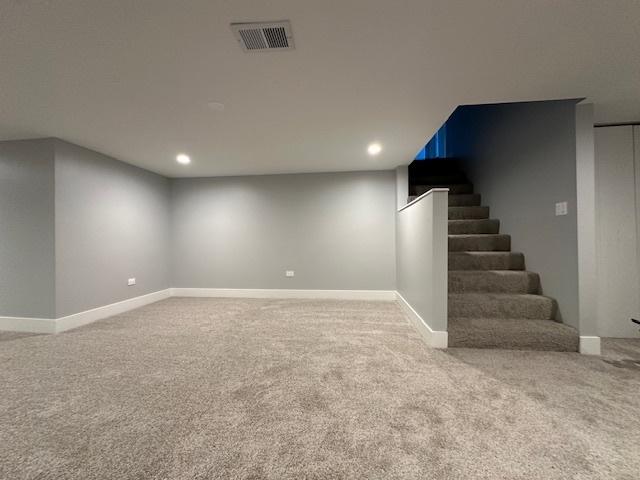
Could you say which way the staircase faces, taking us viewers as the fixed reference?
facing the viewer
